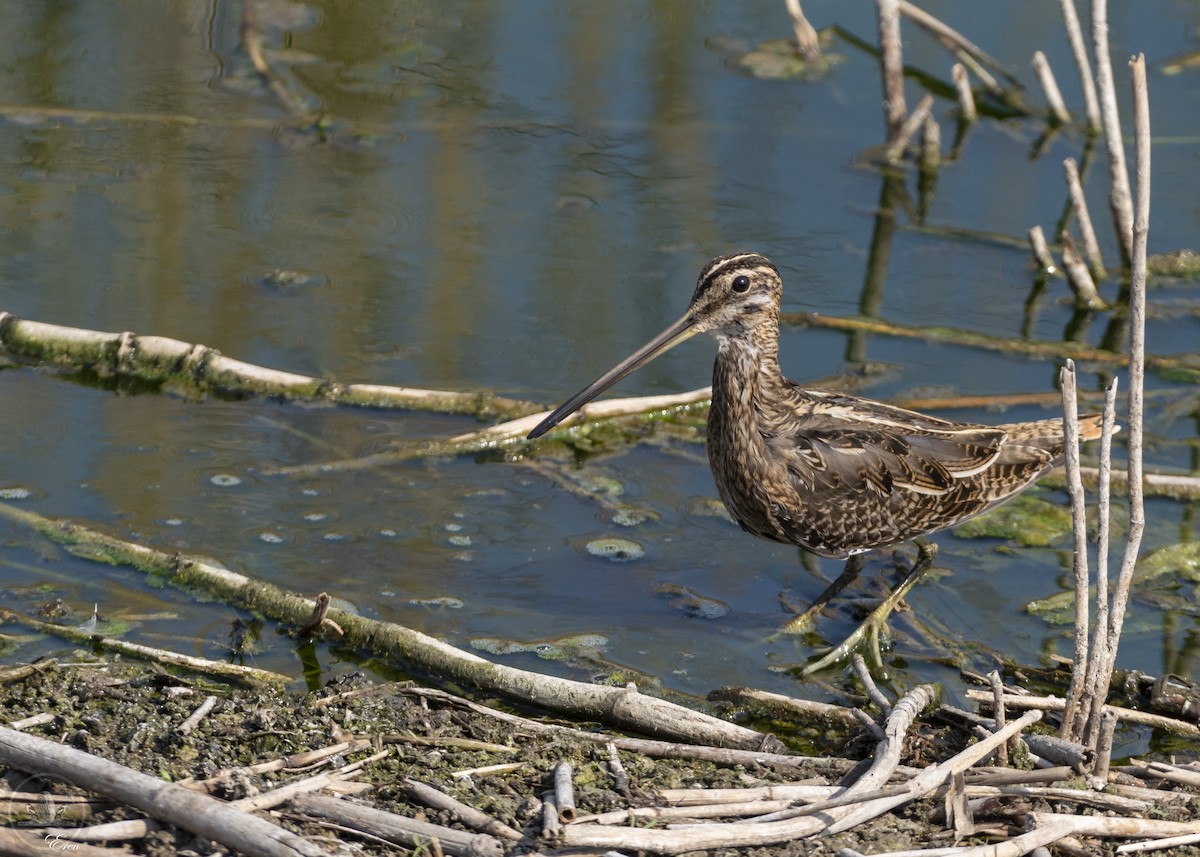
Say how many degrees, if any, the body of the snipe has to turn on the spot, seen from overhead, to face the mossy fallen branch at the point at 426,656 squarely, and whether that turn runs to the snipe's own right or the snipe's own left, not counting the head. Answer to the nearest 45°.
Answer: approximately 45° to the snipe's own left

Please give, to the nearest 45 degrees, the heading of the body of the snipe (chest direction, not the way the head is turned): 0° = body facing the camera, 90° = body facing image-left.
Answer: approximately 90°

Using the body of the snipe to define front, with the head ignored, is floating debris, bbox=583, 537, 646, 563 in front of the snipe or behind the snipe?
in front

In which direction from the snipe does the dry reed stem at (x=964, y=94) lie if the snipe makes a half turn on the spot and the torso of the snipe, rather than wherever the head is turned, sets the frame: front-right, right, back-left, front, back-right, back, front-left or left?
left

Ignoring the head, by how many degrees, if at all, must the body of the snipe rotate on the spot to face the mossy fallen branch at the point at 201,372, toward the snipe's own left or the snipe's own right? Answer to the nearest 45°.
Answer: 0° — it already faces it

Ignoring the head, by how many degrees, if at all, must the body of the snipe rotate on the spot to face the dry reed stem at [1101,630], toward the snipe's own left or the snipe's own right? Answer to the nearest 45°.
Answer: approximately 135° to the snipe's own left

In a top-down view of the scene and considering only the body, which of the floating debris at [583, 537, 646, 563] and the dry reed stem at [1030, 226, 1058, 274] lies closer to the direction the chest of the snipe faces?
the floating debris

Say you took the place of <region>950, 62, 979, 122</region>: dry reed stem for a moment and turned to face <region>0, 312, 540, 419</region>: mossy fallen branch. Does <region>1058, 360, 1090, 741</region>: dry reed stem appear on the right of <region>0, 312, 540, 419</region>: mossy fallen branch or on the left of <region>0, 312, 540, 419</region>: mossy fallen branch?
left

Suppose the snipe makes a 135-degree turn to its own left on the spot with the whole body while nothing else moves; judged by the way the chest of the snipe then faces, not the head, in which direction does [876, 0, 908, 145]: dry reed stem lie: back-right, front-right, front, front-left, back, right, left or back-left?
back-left

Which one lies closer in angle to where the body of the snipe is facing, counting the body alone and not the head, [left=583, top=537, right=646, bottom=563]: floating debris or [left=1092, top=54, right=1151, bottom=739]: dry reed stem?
the floating debris

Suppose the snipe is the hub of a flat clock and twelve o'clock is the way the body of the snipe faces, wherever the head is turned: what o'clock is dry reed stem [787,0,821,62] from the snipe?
The dry reed stem is roughly at 3 o'clock from the snipe.

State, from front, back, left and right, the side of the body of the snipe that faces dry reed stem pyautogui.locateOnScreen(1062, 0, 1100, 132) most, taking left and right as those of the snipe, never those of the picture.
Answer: right

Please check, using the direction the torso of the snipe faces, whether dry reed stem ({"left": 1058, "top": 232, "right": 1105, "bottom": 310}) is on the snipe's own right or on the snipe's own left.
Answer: on the snipe's own right
